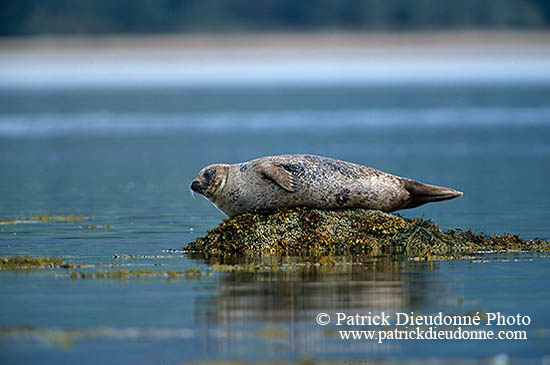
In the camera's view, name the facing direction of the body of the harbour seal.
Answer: to the viewer's left

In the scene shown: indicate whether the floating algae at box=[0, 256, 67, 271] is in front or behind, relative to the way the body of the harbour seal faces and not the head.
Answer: in front
